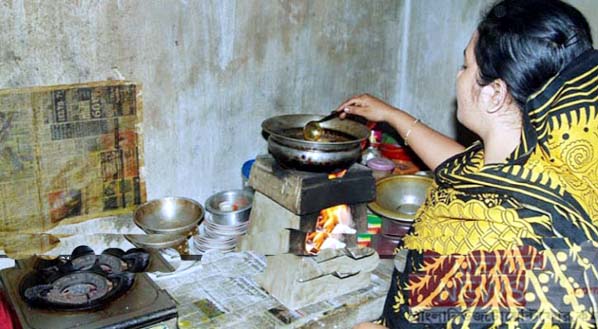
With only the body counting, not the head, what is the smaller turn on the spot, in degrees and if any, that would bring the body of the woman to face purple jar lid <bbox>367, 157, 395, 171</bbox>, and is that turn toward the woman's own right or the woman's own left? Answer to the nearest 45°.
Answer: approximately 45° to the woman's own right

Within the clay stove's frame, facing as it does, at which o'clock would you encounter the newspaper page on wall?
The newspaper page on wall is roughly at 5 o'clock from the clay stove.

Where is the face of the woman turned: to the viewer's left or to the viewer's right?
to the viewer's left

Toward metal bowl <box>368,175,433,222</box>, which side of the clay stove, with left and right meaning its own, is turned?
left

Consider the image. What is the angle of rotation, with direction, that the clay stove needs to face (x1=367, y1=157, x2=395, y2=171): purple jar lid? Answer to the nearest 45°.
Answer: approximately 90° to its left

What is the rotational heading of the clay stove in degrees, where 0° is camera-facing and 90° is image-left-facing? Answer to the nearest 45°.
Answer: approximately 315°

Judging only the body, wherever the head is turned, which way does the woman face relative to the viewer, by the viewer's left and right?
facing away from the viewer and to the left of the viewer

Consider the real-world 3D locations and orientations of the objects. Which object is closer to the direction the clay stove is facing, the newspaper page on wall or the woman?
the woman

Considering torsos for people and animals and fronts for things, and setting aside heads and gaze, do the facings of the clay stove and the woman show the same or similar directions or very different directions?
very different directions
